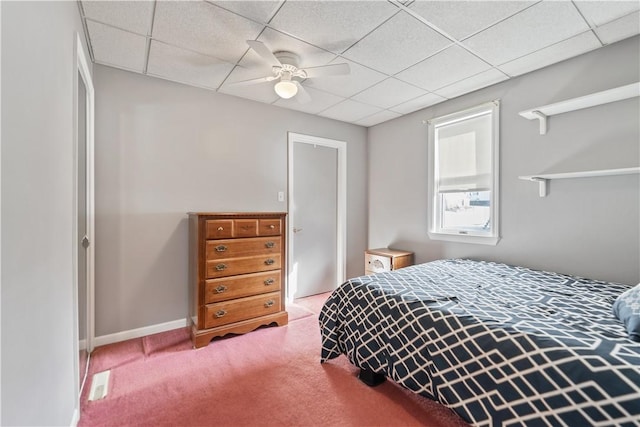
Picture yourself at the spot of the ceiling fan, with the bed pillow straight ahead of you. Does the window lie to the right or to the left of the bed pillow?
left

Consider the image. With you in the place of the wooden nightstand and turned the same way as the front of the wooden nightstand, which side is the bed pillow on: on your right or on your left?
on your left

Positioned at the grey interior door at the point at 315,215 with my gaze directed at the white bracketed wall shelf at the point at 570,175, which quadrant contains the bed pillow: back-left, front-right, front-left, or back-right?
front-right

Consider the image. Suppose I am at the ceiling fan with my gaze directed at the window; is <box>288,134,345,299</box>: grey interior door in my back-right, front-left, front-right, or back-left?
front-left

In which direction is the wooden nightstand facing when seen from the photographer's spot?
facing the viewer and to the left of the viewer

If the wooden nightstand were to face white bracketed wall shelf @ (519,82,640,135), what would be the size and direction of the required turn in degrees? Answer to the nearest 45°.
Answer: approximately 90° to its left

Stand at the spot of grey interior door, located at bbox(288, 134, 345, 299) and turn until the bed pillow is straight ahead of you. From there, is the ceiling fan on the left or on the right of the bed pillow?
right
